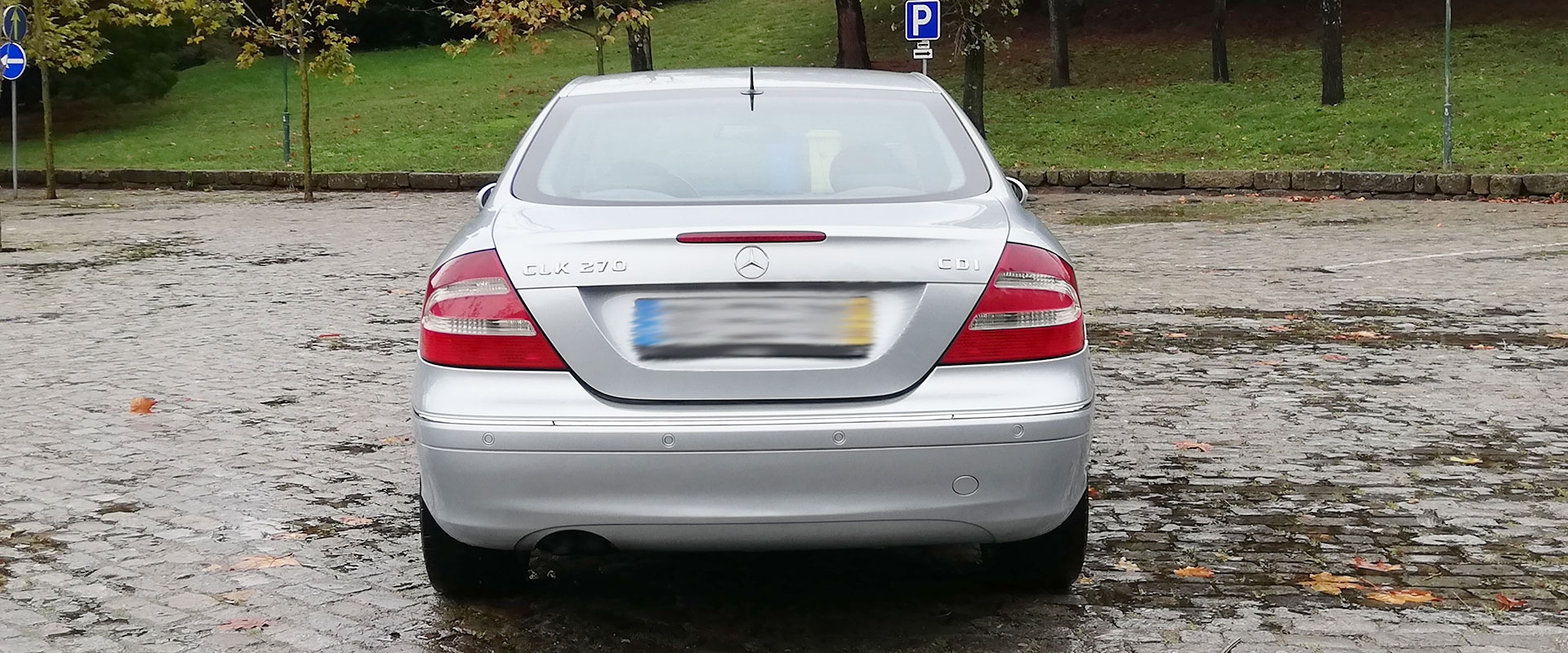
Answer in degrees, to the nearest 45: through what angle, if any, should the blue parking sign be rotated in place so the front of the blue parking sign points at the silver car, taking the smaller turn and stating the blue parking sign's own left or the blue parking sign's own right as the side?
0° — it already faces it

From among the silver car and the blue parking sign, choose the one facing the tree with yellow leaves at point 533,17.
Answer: the silver car

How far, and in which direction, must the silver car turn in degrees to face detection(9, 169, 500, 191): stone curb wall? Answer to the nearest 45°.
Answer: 0° — it already faces it

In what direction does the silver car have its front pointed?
away from the camera

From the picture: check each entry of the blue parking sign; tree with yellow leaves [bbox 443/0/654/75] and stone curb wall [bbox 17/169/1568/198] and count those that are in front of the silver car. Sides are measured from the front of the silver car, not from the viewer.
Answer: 3

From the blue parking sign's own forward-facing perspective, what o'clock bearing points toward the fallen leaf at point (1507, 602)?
The fallen leaf is roughly at 12 o'clock from the blue parking sign.

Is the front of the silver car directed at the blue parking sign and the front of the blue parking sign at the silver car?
yes

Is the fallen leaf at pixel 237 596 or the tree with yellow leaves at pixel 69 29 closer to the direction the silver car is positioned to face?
the tree with yellow leaves

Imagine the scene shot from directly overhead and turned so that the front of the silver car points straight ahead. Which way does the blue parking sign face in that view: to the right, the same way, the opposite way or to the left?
the opposite way

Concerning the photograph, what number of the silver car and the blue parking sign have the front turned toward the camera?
1
